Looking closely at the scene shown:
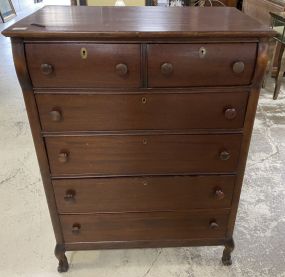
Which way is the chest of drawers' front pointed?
toward the camera
